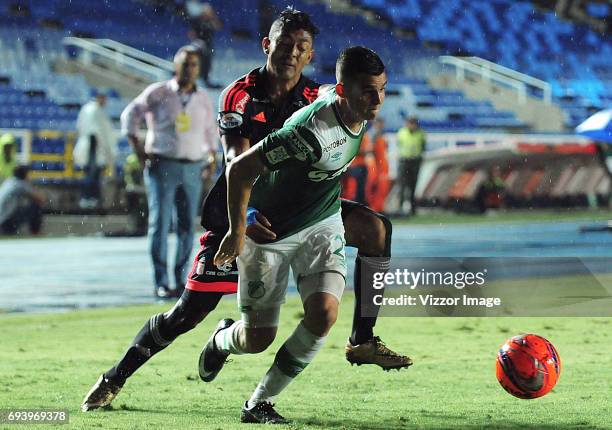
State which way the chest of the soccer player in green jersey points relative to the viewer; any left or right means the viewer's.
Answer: facing the viewer and to the right of the viewer

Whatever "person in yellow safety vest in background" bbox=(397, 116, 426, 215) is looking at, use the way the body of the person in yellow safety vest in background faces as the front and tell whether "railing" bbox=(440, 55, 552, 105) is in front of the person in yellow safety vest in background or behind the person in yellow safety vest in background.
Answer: behind

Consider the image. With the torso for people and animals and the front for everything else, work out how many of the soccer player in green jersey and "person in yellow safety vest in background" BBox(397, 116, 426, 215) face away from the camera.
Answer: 0

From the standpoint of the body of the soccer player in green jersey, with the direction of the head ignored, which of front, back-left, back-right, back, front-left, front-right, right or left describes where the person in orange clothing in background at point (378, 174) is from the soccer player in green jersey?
back-left

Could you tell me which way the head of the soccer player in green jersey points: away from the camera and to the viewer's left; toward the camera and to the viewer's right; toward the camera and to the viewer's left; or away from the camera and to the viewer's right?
toward the camera and to the viewer's right

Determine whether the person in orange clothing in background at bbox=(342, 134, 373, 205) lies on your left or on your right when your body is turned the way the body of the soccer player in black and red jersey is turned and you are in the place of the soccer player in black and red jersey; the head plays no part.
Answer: on your left

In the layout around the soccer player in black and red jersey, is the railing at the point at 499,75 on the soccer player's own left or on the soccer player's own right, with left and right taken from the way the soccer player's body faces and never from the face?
on the soccer player's own left

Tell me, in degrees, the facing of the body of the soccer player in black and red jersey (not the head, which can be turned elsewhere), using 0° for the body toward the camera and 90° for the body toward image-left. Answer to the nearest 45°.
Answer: approximately 315°

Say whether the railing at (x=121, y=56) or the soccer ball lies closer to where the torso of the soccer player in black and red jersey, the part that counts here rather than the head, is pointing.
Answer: the soccer ball

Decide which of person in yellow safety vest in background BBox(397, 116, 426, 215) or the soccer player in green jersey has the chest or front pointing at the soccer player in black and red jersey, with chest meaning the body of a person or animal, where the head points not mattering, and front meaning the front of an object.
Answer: the person in yellow safety vest in background

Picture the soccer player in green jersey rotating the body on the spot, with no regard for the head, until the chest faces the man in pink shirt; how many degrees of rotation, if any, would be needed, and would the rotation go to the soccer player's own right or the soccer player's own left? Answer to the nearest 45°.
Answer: approximately 135° to the soccer player's own left
